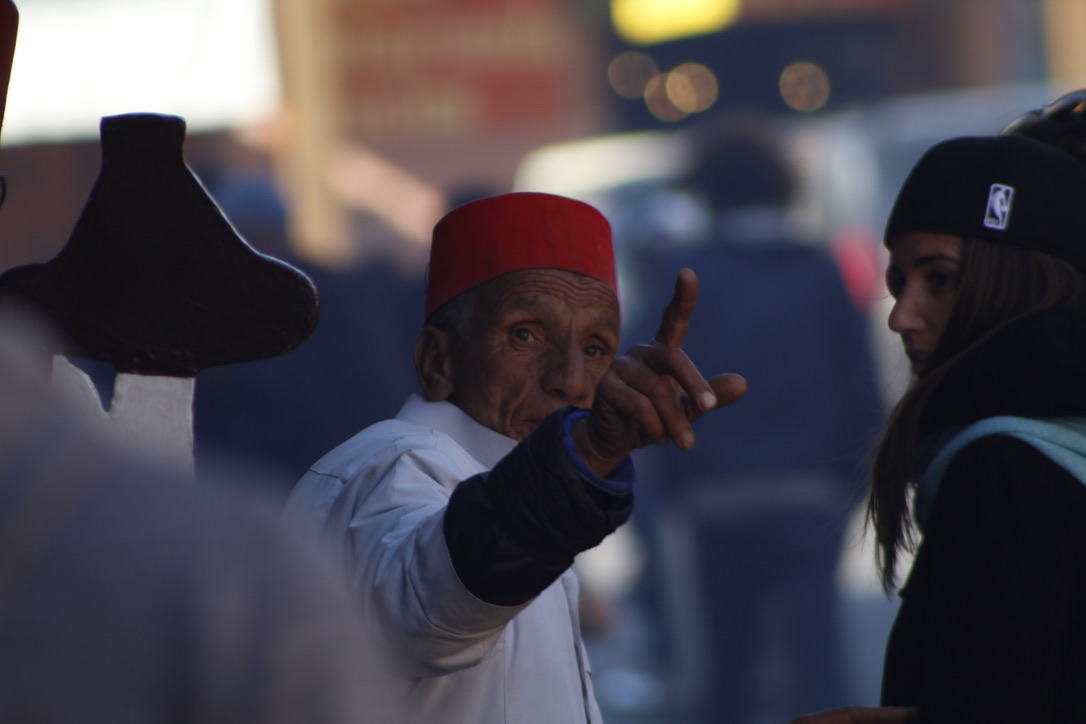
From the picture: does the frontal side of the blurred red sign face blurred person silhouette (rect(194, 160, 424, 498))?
yes

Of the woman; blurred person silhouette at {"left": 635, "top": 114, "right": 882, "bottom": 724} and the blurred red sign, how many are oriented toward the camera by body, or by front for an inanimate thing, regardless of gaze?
1

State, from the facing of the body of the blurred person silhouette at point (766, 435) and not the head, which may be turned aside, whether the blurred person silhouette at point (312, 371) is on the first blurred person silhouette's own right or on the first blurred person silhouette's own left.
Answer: on the first blurred person silhouette's own left

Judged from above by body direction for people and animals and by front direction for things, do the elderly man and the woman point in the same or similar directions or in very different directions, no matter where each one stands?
very different directions

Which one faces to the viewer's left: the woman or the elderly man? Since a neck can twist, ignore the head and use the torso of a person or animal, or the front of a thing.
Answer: the woman

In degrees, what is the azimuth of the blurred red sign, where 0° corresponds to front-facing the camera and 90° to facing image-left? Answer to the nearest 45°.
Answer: approximately 0°

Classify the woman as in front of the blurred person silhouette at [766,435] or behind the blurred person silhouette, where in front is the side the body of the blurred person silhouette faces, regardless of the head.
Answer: behind

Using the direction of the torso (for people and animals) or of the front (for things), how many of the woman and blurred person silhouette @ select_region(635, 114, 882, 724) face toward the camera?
0

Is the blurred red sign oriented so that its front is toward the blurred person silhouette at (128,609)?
yes

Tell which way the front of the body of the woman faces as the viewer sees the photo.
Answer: to the viewer's left

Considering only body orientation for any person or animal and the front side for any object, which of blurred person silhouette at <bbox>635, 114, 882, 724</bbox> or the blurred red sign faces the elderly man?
the blurred red sign

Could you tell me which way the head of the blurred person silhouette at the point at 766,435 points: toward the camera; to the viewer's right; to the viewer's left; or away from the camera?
away from the camera

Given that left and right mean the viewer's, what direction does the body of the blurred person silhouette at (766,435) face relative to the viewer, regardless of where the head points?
facing away from the viewer and to the left of the viewer

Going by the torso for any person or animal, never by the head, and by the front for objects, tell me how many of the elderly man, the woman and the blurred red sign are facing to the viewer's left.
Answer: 1
